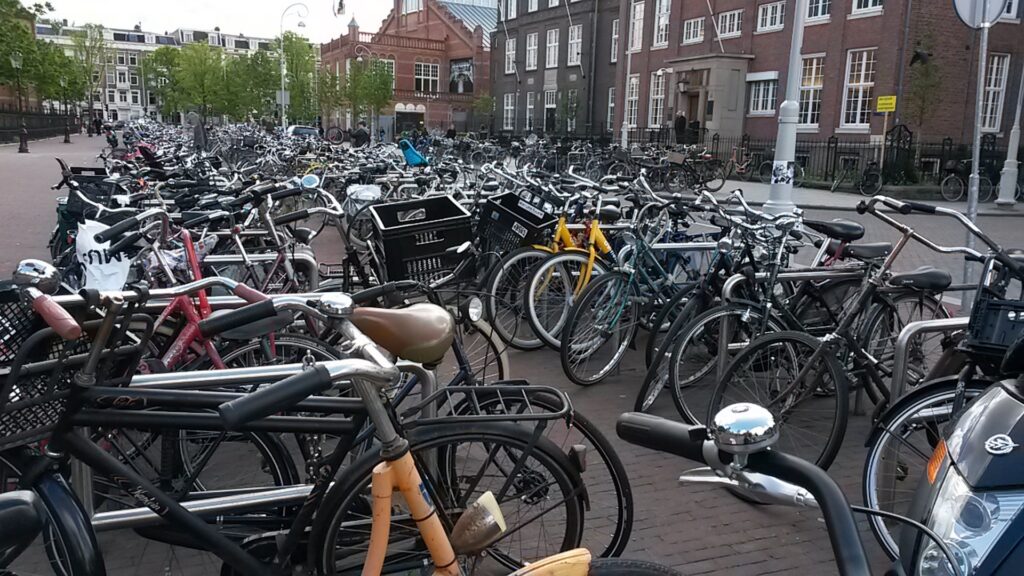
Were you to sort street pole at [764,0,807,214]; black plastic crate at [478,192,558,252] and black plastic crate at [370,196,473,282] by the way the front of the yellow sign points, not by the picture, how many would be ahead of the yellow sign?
3

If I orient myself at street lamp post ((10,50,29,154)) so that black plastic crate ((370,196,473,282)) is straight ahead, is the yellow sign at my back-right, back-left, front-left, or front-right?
front-left

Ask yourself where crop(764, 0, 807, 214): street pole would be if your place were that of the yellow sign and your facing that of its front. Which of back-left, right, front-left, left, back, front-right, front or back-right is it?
front

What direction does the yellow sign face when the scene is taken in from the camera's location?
facing the viewer

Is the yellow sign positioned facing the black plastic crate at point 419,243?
yes

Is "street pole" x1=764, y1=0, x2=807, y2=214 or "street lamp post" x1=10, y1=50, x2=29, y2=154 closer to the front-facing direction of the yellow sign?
the street pole

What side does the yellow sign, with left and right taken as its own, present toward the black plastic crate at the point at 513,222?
front

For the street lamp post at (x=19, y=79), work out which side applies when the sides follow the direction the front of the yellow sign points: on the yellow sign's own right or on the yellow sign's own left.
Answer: on the yellow sign's own right

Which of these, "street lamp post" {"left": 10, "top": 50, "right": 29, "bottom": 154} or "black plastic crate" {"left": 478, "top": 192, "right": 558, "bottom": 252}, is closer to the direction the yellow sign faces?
the black plastic crate
